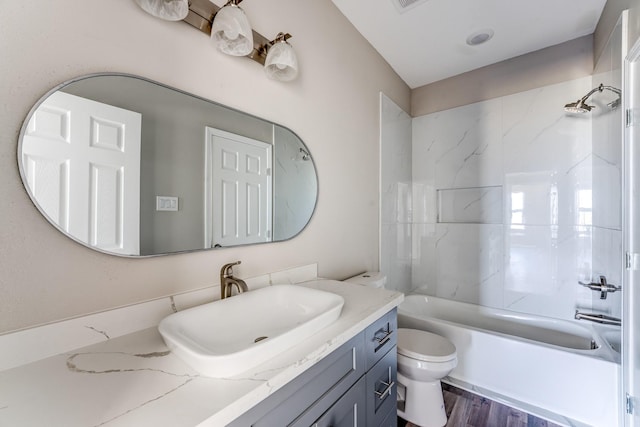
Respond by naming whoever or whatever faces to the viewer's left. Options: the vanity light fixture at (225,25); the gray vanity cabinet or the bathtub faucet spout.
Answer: the bathtub faucet spout

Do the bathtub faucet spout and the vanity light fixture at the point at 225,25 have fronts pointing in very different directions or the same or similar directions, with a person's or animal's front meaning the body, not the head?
very different directions

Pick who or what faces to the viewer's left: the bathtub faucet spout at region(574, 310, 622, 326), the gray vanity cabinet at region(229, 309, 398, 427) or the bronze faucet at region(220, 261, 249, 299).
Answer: the bathtub faucet spout

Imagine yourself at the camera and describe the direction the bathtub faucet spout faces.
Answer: facing to the left of the viewer

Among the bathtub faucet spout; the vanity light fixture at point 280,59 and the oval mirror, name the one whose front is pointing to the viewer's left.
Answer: the bathtub faucet spout

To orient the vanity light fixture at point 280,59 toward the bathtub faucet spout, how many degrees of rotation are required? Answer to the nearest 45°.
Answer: approximately 45° to its left
